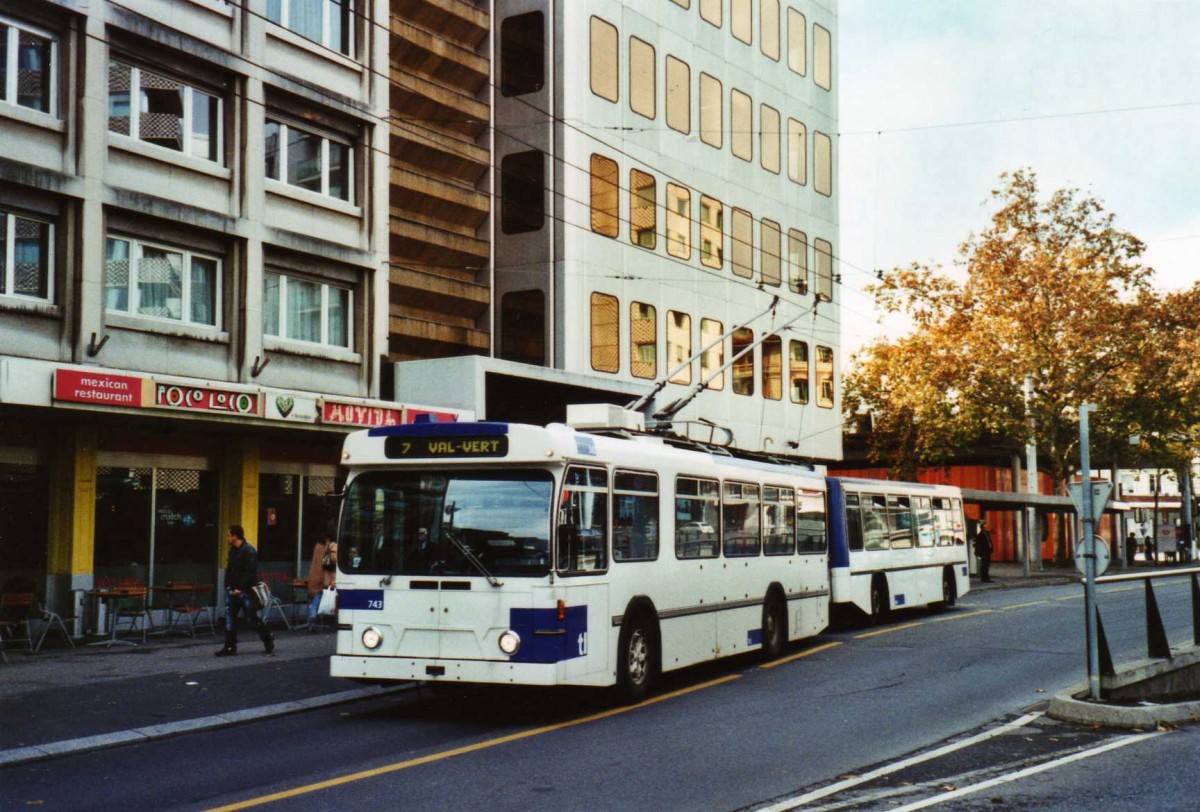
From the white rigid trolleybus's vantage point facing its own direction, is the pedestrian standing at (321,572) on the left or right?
on its right

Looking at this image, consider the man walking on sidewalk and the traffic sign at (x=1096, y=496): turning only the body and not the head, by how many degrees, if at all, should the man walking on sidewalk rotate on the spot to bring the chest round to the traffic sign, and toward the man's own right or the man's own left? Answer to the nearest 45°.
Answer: approximately 135° to the man's own left

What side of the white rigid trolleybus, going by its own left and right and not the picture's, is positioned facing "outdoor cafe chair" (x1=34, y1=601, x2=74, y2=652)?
right

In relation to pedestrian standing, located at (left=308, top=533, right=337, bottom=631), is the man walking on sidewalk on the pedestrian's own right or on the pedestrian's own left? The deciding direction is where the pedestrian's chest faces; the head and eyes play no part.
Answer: on the pedestrian's own right
